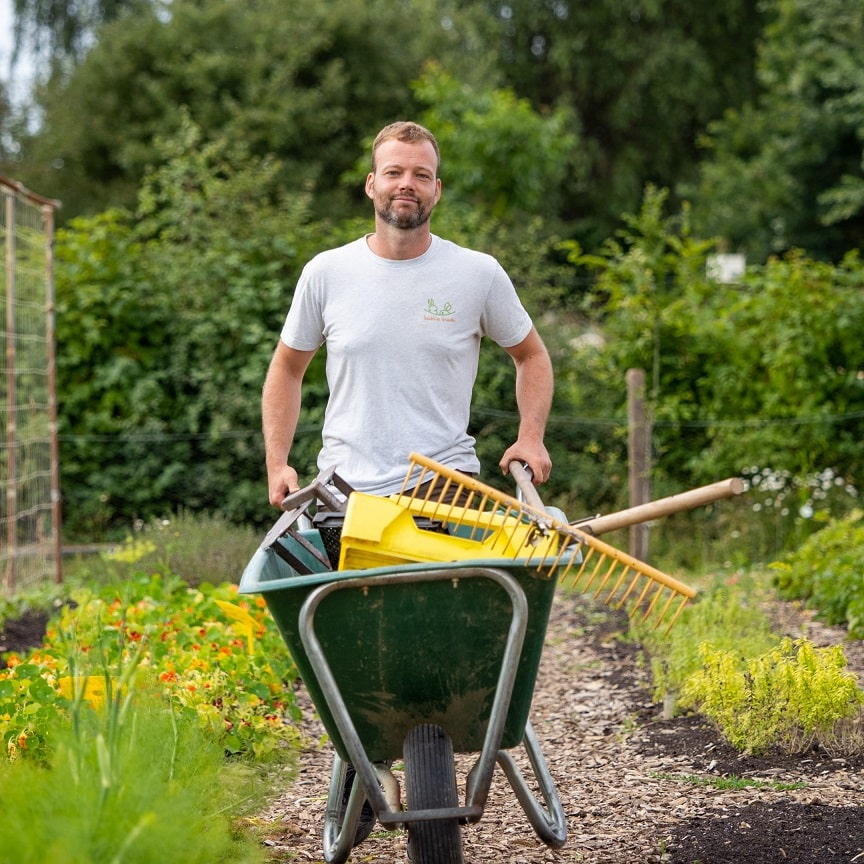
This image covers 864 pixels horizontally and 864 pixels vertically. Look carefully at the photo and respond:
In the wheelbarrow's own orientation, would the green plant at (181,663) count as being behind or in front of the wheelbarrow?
behind

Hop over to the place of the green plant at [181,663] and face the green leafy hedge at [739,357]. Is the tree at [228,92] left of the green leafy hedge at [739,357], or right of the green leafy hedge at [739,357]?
left

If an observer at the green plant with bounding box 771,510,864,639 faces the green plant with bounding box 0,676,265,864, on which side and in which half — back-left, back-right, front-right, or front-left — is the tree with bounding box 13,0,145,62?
back-right

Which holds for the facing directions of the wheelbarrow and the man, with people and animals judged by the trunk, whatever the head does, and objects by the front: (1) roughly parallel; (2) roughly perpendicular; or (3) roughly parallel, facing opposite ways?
roughly parallel

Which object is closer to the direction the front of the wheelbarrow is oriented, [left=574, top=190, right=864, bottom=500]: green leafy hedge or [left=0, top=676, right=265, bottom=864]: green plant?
the green plant

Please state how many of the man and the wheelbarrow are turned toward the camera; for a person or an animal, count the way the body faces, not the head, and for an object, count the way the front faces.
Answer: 2

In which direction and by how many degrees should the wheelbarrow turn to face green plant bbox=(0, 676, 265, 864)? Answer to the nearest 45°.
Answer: approximately 45° to its right

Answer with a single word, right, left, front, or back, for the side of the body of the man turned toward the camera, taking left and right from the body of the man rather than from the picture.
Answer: front

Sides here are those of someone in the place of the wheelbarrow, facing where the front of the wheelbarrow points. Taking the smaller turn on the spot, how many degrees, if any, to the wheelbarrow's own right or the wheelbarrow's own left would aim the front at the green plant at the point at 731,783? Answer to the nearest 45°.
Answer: approximately 135° to the wheelbarrow's own left

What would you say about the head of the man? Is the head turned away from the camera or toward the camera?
toward the camera

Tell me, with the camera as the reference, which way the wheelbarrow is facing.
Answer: facing the viewer

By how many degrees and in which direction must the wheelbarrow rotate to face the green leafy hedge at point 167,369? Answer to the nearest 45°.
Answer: approximately 180°

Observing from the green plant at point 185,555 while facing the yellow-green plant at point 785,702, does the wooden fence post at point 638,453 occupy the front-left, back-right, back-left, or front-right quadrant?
front-left
